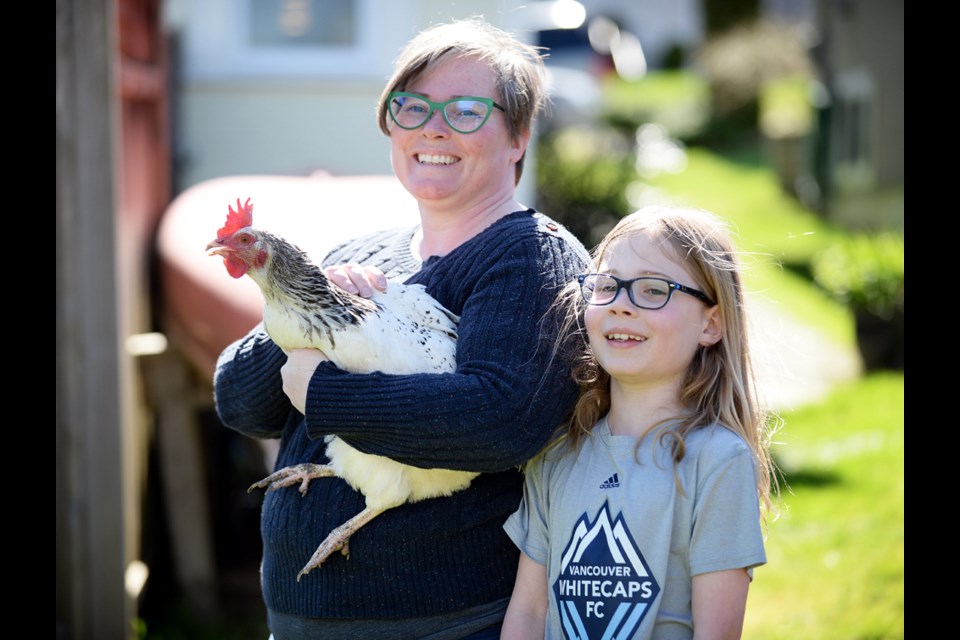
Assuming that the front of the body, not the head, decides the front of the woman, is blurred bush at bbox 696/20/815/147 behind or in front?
behind

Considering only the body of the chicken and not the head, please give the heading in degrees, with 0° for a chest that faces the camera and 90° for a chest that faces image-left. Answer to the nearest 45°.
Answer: approximately 90°

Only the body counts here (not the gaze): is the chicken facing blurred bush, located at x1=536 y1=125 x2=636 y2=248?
no

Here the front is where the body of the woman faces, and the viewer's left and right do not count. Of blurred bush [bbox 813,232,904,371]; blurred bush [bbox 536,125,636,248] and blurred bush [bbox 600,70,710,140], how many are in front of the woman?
0

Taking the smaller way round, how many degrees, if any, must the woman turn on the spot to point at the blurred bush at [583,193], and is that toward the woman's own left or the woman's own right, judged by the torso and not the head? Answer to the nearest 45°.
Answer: approximately 135° to the woman's own right

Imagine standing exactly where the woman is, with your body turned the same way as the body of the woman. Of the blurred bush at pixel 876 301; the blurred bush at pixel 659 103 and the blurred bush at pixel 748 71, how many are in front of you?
0

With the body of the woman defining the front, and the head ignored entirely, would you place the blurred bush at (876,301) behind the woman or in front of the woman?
behind

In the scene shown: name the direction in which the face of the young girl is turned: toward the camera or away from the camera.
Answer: toward the camera

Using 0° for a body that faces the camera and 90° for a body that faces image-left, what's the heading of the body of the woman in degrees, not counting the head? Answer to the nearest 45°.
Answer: approximately 45°
